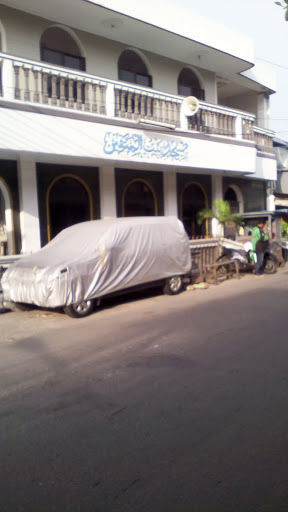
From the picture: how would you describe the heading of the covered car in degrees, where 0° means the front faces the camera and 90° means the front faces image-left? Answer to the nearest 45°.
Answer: approximately 45°

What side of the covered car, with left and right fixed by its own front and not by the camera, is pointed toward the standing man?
back

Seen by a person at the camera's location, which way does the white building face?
facing the viewer and to the right of the viewer

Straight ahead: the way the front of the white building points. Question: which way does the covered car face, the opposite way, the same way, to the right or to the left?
to the right

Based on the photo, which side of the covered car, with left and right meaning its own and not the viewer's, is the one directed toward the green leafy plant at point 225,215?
back

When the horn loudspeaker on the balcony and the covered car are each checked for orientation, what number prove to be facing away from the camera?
0

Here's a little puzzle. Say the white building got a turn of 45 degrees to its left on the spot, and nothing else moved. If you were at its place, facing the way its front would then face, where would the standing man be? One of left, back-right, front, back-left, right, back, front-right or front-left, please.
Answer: front

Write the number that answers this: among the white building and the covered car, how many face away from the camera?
0
